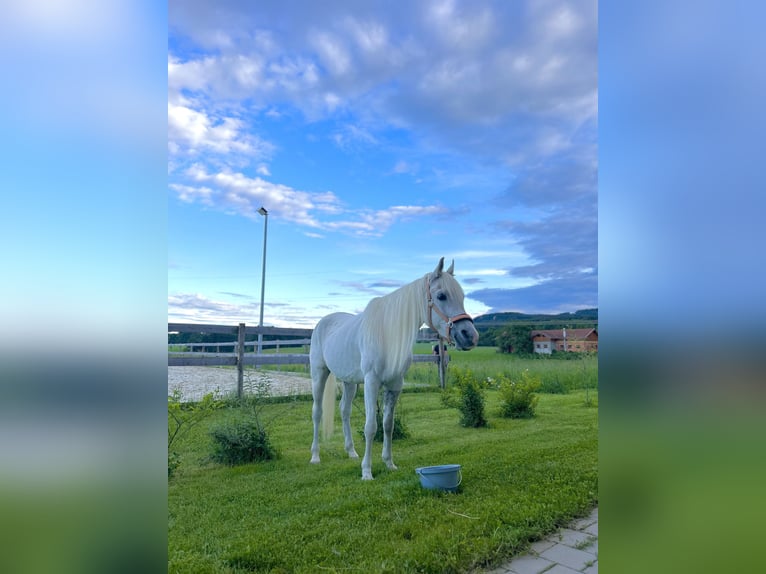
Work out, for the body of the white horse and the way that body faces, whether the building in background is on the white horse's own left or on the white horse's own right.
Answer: on the white horse's own left

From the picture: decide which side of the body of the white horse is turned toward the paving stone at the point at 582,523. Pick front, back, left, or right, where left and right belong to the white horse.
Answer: front

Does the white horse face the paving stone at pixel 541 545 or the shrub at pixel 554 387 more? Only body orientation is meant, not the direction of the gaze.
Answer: the paving stone

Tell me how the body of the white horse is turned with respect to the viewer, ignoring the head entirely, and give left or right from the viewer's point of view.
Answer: facing the viewer and to the right of the viewer

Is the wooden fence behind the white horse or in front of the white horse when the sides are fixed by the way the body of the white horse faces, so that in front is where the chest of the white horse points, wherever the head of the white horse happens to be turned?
behind

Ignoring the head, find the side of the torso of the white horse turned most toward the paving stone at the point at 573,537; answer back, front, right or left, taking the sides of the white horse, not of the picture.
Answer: front

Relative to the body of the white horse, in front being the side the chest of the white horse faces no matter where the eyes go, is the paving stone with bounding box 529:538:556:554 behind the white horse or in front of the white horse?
in front

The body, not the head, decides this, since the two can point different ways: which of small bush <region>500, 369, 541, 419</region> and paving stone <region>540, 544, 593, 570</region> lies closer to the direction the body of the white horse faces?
the paving stone

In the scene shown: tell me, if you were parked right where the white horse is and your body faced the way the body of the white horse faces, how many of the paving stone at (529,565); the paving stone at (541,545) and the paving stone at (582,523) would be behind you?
0

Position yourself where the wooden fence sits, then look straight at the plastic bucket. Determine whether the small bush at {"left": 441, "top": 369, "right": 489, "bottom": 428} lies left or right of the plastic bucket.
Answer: left

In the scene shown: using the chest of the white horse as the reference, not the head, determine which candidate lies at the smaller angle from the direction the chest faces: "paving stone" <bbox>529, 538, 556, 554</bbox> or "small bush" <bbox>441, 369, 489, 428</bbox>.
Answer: the paving stone

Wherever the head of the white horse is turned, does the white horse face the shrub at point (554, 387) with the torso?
no
